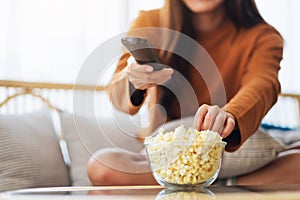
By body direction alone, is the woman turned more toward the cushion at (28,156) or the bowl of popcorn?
the bowl of popcorn

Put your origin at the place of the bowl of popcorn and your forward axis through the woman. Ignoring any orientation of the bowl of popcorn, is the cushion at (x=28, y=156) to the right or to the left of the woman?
left

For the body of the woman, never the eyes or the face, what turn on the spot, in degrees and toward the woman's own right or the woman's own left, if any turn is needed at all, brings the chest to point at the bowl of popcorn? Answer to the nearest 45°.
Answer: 0° — they already face it

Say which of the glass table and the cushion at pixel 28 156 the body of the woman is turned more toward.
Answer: the glass table

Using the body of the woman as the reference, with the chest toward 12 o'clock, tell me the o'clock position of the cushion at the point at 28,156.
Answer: The cushion is roughly at 2 o'clock from the woman.

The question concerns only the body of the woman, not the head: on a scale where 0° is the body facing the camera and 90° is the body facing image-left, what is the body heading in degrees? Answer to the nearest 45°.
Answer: approximately 0°

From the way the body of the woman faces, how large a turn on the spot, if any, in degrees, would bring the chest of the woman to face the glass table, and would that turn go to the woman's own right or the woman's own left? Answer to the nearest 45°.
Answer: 0° — they already face it
